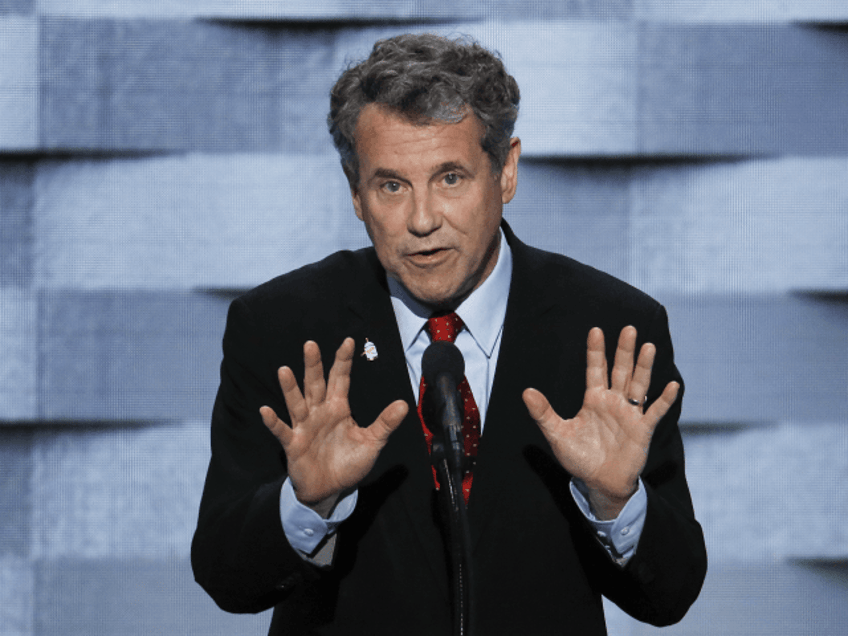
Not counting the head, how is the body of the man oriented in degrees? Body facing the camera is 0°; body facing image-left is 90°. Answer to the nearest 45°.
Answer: approximately 0°
